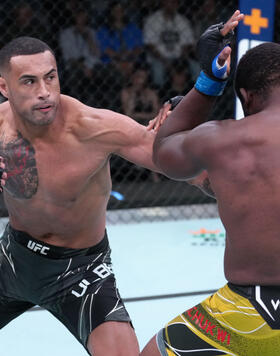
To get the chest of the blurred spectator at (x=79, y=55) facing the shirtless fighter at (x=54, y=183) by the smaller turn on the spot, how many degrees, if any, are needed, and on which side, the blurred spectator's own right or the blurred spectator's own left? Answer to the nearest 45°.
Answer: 0° — they already face them

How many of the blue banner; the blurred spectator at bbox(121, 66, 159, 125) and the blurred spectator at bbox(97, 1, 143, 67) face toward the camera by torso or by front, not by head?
3

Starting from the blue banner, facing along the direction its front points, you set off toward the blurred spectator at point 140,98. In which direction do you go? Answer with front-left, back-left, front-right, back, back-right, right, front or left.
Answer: back-right

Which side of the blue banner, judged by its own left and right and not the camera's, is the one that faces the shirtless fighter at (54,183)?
front

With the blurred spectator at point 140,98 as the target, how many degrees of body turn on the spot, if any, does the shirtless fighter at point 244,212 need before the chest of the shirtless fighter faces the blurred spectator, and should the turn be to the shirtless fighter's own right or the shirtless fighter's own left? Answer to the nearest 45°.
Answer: approximately 45° to the shirtless fighter's own right

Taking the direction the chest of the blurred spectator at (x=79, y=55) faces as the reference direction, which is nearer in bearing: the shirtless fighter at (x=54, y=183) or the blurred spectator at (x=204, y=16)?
the shirtless fighter

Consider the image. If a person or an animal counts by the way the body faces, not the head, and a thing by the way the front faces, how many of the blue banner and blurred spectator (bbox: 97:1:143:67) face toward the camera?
2

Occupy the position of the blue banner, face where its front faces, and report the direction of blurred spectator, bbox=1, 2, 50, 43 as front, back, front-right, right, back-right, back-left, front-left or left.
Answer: right

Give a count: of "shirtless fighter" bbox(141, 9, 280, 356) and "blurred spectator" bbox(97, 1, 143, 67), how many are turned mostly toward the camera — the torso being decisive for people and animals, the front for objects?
1
